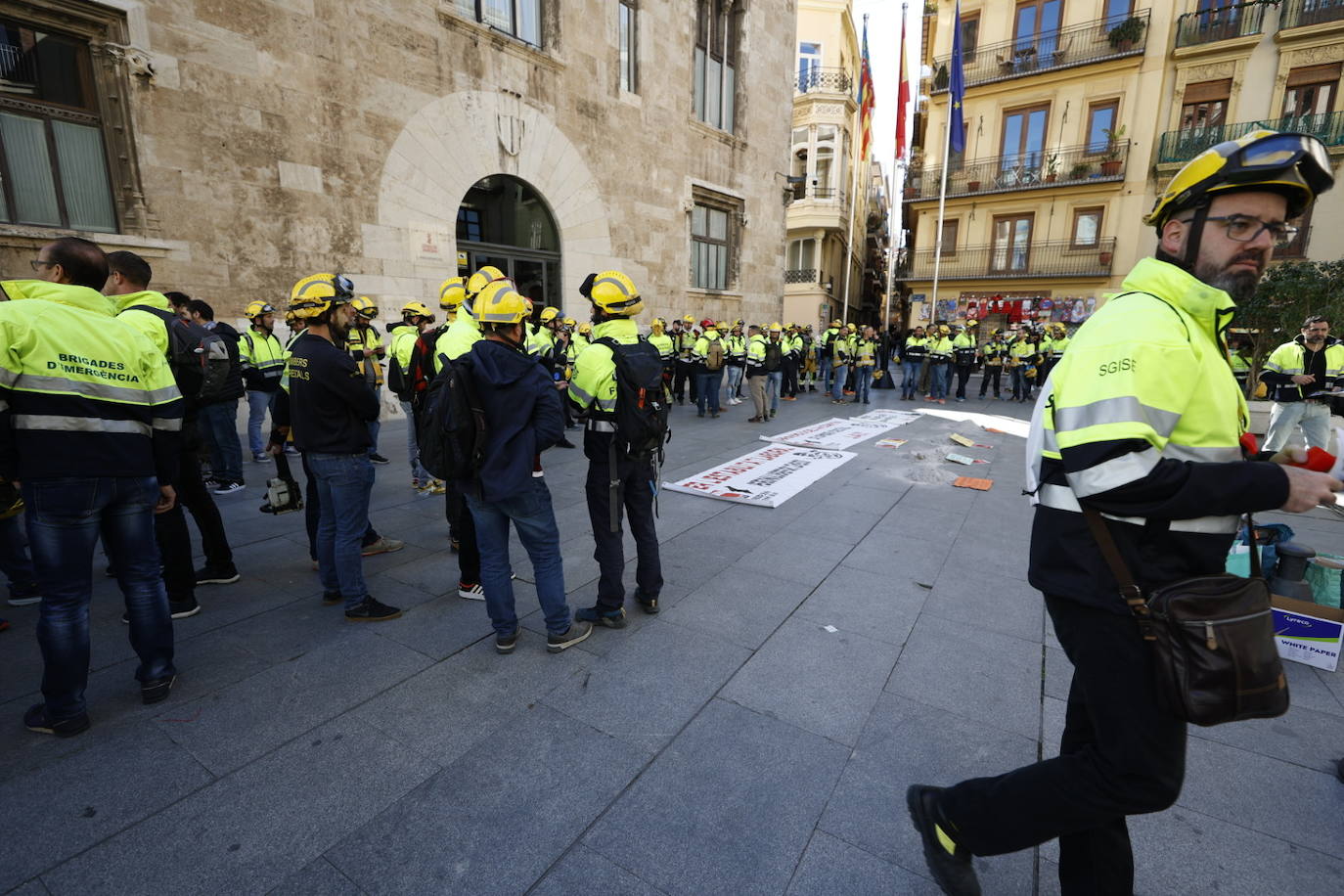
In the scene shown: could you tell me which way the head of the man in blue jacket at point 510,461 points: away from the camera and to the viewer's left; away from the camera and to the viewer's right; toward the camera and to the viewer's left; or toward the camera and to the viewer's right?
away from the camera and to the viewer's right

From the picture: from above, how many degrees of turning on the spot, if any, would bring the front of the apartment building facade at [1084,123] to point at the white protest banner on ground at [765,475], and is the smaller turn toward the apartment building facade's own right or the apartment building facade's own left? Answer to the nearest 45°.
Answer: approximately 45° to the apartment building facade's own left

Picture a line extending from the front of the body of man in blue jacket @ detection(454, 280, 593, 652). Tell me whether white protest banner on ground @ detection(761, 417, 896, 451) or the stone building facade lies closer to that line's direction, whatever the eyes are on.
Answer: the white protest banner on ground

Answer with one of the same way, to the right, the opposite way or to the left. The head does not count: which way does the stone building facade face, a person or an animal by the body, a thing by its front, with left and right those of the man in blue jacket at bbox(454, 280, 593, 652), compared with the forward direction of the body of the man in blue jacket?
to the right

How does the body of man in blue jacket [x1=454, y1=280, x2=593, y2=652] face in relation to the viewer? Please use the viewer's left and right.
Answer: facing away from the viewer and to the right of the viewer

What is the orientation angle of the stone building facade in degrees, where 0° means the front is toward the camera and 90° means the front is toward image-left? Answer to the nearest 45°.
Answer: approximately 315°

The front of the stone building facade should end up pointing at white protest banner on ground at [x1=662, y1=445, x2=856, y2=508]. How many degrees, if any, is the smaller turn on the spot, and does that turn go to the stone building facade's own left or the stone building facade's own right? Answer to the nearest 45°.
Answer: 0° — it already faces it

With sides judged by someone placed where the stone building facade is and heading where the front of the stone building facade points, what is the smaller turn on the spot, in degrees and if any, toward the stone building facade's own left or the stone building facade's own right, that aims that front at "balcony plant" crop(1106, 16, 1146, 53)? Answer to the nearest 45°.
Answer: approximately 45° to the stone building facade's own left

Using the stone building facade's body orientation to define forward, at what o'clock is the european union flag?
The european union flag is roughly at 10 o'clock from the stone building facade.

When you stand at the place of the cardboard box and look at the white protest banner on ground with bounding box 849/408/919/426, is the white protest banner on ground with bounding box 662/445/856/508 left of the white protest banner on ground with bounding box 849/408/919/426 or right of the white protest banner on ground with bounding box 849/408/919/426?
left

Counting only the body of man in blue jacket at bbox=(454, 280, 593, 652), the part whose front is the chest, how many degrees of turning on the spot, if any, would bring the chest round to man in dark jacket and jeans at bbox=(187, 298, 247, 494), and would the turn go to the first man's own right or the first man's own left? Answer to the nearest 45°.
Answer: approximately 90° to the first man's own left
